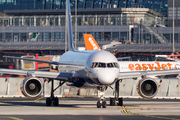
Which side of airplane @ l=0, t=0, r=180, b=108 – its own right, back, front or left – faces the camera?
front
